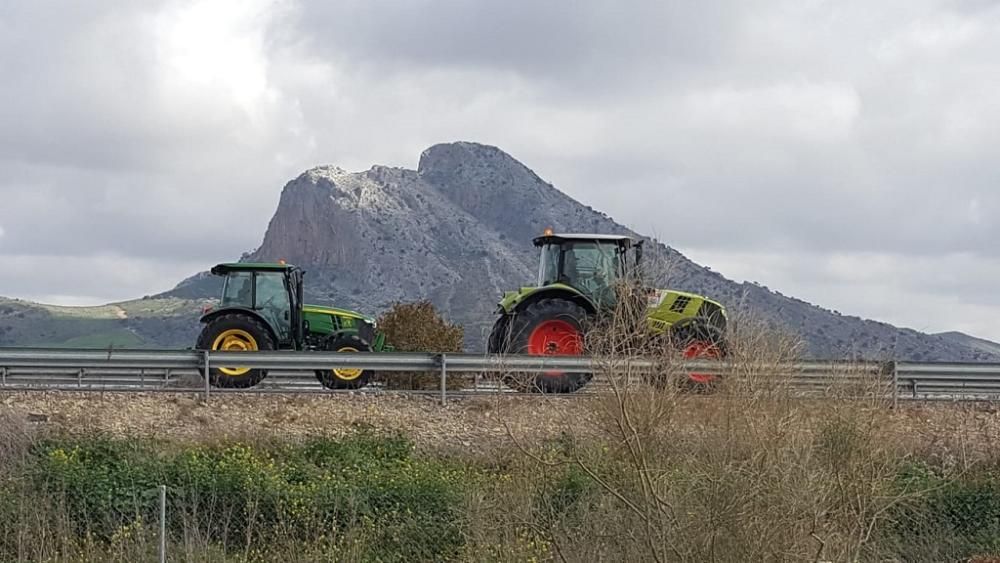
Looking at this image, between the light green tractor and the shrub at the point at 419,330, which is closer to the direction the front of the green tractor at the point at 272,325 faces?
the light green tractor

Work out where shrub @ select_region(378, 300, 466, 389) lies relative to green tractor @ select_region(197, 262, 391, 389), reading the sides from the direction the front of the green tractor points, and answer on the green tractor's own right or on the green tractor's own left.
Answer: on the green tractor's own left

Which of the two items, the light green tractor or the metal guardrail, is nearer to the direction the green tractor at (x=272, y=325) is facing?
the light green tractor

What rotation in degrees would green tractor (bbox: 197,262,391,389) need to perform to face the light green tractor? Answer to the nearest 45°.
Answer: approximately 45° to its right

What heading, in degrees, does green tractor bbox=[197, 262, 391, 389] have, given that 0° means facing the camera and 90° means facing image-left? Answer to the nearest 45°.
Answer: approximately 270°

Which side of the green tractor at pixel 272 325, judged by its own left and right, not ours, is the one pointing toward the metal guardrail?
right
